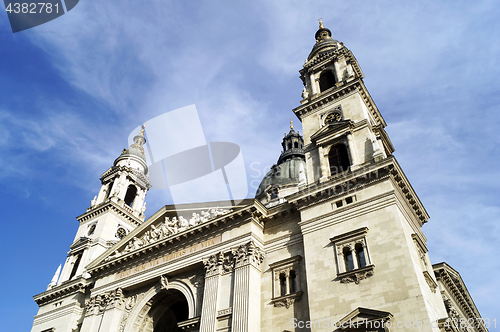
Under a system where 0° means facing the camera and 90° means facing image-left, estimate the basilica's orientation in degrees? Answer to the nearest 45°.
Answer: approximately 45°
